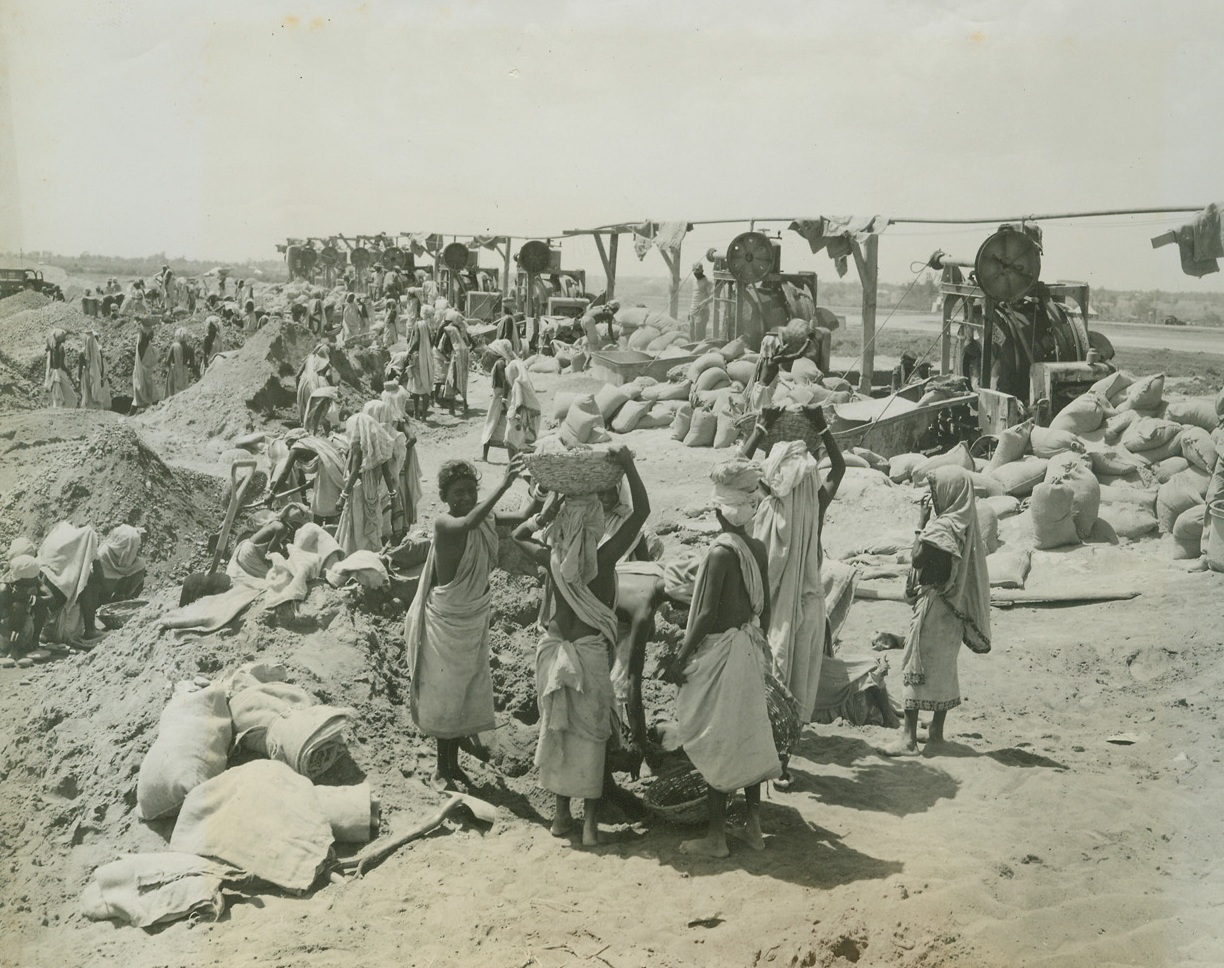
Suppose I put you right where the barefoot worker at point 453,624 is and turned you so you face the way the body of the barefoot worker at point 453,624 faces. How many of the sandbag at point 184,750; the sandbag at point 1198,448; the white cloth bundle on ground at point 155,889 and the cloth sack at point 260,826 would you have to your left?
1

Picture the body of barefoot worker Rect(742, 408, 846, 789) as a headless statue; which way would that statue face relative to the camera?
away from the camera

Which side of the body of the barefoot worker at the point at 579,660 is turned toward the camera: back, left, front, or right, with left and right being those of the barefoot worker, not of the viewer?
back

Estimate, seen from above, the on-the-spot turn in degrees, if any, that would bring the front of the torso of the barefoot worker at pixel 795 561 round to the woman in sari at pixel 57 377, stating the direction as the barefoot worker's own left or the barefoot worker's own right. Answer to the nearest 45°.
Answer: approximately 45° to the barefoot worker's own left

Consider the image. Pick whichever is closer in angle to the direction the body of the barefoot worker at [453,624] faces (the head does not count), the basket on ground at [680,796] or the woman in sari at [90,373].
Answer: the basket on ground

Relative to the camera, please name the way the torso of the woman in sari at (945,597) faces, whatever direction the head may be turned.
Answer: to the viewer's left

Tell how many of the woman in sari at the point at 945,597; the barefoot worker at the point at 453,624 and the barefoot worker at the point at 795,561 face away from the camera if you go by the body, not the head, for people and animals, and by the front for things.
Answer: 1

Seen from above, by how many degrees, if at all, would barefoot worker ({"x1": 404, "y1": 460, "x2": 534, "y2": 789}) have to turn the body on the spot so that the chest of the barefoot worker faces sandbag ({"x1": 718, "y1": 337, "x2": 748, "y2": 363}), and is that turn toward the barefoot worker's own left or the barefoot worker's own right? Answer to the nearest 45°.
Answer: approximately 135° to the barefoot worker's own left

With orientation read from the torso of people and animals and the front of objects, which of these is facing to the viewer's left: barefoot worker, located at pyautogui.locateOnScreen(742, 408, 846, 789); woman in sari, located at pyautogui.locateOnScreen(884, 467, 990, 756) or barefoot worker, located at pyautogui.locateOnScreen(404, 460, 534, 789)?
the woman in sari

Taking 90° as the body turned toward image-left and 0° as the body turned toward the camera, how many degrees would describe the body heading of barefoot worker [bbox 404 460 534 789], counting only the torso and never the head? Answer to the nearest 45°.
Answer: approximately 315°

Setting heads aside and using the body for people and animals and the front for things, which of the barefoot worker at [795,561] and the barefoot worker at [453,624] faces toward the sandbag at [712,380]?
the barefoot worker at [795,561]

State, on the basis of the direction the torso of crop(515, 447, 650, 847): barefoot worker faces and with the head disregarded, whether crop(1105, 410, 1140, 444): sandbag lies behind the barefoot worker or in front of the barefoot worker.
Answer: in front

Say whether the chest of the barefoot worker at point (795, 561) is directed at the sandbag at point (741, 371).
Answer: yes

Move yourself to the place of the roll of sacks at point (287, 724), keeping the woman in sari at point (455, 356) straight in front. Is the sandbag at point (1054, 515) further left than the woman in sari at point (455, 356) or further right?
right

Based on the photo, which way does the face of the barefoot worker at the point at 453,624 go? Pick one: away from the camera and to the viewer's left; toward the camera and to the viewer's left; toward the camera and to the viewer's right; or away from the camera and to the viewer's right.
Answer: toward the camera and to the viewer's right
